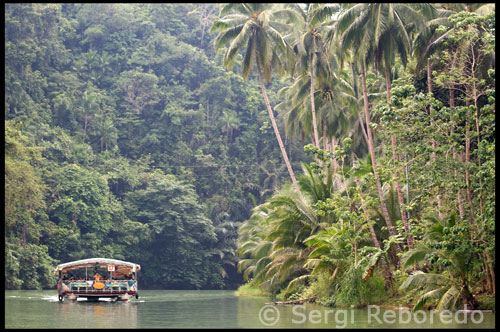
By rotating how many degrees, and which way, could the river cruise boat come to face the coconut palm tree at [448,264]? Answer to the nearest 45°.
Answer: approximately 45° to its left

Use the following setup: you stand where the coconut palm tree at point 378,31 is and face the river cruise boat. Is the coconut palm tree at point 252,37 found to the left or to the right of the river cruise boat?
right

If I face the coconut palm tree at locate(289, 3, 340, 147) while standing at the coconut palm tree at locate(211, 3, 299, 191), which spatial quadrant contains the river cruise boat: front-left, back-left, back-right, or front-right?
back-right

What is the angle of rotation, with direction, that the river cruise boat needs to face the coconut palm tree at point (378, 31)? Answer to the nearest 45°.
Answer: approximately 45° to its left

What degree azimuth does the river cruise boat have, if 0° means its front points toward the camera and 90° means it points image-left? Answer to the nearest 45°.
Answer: approximately 0°
